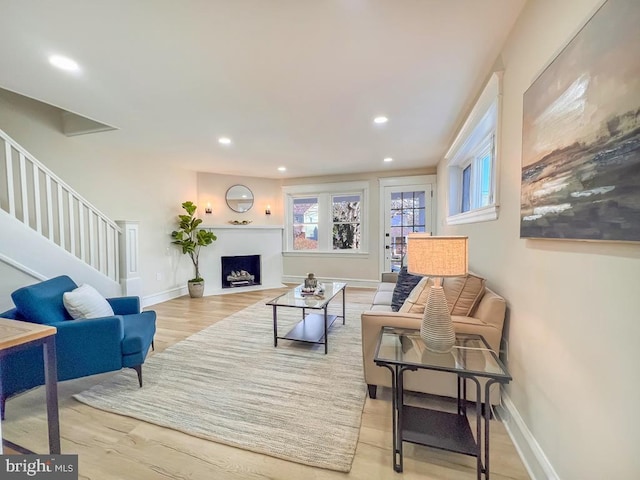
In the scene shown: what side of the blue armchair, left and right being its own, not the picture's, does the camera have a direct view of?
right

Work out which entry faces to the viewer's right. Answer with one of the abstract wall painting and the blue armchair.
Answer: the blue armchair

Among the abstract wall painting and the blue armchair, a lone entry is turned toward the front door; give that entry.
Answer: the blue armchair

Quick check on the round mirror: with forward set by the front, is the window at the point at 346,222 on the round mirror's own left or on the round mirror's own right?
on the round mirror's own left

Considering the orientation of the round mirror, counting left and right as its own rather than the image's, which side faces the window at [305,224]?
left

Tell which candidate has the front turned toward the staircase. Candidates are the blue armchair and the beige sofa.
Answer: the beige sofa

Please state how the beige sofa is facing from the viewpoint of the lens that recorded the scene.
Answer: facing to the left of the viewer
